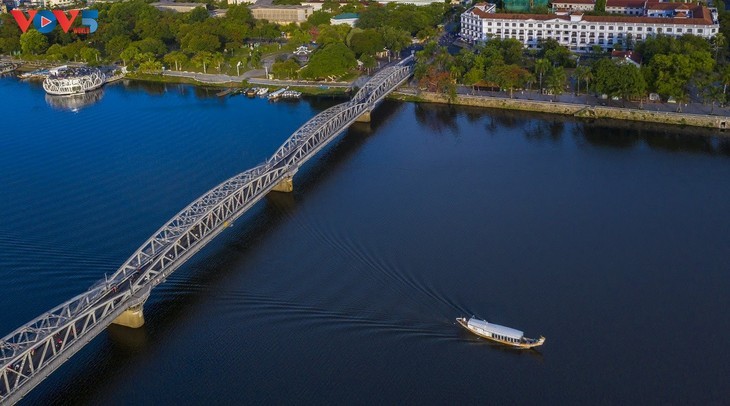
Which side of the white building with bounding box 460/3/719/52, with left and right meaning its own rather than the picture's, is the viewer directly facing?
front

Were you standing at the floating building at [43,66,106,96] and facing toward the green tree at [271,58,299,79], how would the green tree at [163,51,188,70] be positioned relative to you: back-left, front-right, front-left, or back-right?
front-left

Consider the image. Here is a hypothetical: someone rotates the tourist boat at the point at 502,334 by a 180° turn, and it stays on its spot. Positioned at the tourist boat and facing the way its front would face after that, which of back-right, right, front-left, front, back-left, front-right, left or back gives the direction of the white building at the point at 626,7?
front-right

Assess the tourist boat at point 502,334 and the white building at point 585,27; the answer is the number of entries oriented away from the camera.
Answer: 0

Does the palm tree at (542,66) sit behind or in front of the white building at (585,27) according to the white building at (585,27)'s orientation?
in front

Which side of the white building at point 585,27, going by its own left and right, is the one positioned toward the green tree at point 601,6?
back

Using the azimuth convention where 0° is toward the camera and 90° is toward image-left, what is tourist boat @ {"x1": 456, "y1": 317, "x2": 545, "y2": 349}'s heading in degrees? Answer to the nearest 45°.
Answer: approximately 315°

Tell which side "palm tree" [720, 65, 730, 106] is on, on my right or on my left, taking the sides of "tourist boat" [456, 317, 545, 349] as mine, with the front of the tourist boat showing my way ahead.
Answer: on my left

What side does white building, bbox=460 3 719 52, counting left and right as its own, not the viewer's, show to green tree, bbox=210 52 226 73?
right

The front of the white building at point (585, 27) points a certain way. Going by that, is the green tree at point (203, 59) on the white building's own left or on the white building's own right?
on the white building's own right

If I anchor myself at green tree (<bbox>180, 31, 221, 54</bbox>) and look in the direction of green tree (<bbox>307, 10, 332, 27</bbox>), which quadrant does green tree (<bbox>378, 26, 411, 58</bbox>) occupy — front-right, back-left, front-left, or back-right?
front-right

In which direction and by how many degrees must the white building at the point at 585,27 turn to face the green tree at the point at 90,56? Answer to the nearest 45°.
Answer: approximately 90° to its right

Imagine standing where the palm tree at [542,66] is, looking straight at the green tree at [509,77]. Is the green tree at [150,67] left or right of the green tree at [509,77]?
right

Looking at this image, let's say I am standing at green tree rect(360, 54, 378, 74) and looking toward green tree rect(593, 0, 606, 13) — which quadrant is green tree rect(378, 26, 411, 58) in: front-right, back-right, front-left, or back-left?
front-left

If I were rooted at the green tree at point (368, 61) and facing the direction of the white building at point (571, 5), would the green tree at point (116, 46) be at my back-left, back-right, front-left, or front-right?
back-left

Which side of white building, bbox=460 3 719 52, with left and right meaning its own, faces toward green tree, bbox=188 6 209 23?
right

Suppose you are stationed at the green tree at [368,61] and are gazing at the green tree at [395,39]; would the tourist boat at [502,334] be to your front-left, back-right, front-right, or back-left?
back-right

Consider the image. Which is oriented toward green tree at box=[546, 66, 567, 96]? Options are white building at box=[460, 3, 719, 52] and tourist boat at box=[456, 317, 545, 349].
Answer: the white building
